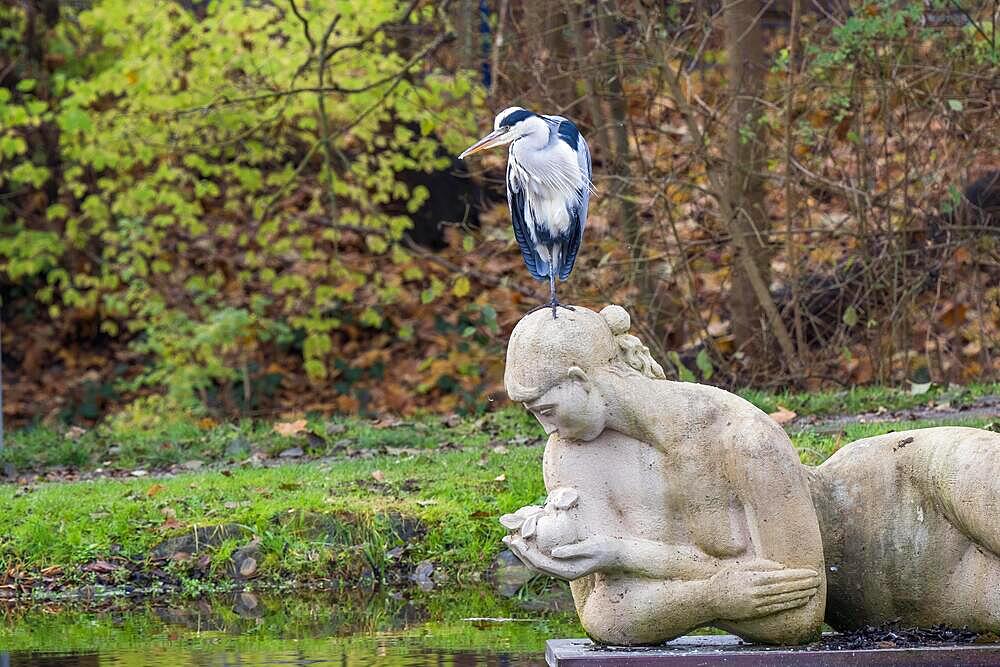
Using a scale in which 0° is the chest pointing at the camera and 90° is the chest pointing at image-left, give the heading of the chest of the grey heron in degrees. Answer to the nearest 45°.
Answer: approximately 0°
